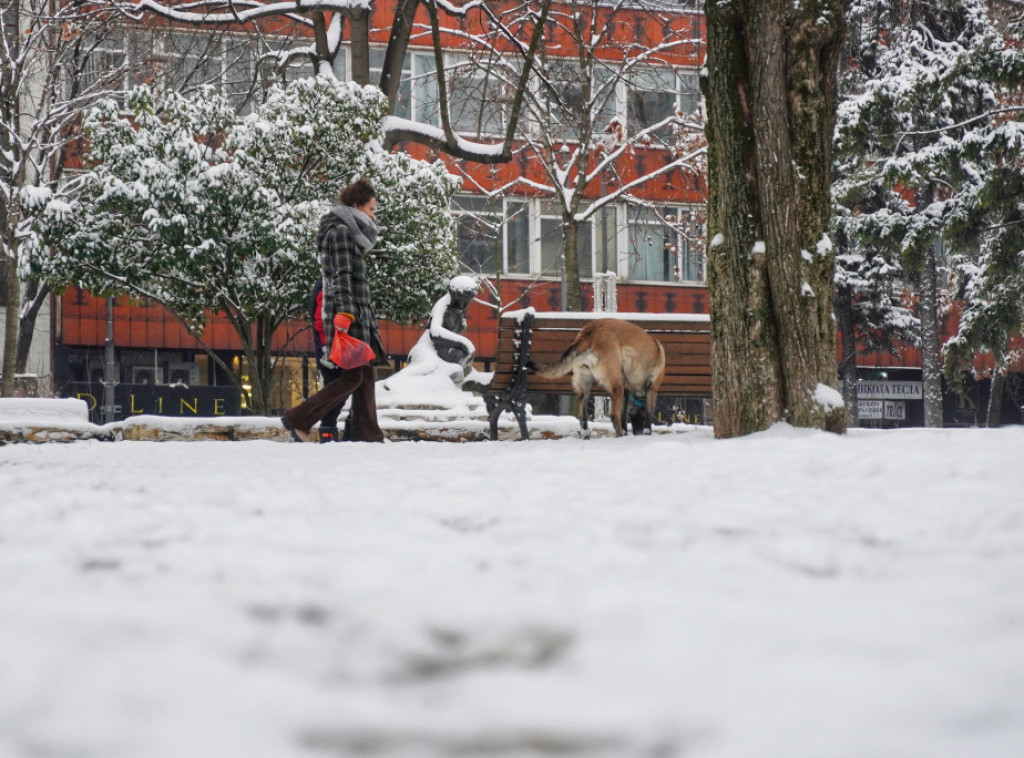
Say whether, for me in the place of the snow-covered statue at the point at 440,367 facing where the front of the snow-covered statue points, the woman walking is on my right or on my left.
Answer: on my right

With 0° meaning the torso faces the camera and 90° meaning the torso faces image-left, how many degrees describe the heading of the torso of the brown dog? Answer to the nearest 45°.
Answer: approximately 225°

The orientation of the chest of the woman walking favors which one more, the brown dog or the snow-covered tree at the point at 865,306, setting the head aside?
the brown dog

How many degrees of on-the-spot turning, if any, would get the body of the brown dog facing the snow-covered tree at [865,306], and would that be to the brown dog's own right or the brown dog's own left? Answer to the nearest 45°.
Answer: approximately 45° to the brown dog's own left

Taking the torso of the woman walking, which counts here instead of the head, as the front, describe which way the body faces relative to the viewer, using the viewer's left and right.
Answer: facing to the right of the viewer

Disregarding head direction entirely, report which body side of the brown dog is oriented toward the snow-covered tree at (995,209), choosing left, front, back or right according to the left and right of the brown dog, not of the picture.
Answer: front
